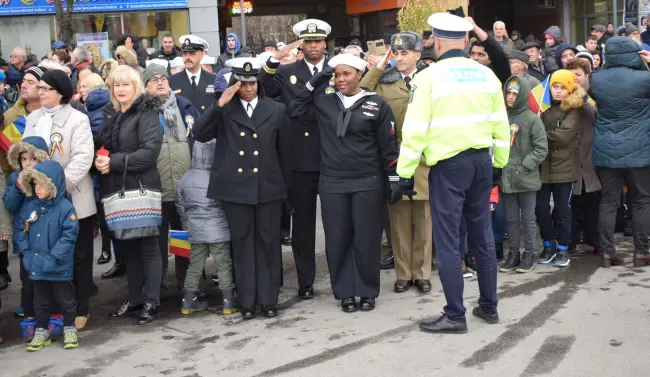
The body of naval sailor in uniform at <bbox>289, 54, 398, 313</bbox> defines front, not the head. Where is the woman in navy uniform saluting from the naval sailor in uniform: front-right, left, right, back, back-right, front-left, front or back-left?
right

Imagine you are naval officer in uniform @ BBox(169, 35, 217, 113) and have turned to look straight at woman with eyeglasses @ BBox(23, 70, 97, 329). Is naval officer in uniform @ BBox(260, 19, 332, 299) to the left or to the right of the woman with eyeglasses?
left

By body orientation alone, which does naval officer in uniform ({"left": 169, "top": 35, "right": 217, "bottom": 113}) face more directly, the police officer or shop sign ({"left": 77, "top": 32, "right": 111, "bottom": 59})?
the police officer

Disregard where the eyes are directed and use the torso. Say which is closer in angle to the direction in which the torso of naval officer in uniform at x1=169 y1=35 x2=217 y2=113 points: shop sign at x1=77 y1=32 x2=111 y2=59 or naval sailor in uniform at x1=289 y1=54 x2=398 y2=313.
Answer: the naval sailor in uniform

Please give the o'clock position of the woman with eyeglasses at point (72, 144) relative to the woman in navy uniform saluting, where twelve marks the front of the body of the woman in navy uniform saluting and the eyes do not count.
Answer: The woman with eyeglasses is roughly at 3 o'clock from the woman in navy uniform saluting.

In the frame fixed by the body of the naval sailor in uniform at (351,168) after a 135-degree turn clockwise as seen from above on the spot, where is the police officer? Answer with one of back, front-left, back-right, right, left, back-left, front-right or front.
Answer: back

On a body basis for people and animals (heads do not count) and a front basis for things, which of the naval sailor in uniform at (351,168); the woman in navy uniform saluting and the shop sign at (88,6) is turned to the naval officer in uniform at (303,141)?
the shop sign

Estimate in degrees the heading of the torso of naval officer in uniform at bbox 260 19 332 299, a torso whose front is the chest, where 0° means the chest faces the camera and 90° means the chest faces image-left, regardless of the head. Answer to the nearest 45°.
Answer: approximately 0°

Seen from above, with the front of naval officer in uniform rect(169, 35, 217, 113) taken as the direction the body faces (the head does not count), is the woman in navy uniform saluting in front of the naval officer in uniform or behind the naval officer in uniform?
in front

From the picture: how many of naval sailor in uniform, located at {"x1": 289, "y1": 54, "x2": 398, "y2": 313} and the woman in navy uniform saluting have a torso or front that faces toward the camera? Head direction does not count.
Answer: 2

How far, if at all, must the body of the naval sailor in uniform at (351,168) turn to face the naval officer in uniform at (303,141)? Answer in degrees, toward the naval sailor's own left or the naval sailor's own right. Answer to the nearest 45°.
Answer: approximately 135° to the naval sailor's own right

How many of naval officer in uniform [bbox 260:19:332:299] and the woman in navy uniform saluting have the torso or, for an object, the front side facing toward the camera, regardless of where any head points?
2
